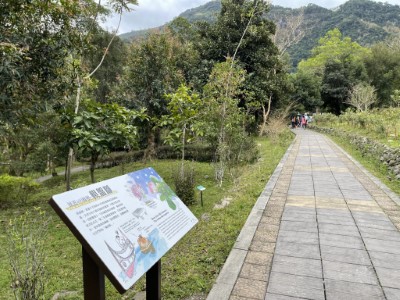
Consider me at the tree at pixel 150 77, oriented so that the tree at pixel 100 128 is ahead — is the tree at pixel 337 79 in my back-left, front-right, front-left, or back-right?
back-left

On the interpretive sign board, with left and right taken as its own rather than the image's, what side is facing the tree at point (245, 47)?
left

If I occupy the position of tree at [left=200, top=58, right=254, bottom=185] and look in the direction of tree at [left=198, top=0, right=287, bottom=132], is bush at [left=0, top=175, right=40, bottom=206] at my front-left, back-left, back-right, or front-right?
back-left

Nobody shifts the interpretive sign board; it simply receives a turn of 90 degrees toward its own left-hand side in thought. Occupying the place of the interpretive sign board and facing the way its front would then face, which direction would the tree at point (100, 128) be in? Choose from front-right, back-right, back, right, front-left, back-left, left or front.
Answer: front-left

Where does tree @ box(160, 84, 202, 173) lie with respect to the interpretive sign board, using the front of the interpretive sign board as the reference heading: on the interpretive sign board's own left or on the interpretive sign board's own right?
on the interpretive sign board's own left

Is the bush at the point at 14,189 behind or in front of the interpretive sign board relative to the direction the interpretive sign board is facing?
behind

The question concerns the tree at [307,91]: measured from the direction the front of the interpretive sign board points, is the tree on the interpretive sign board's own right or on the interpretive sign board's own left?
on the interpretive sign board's own left
